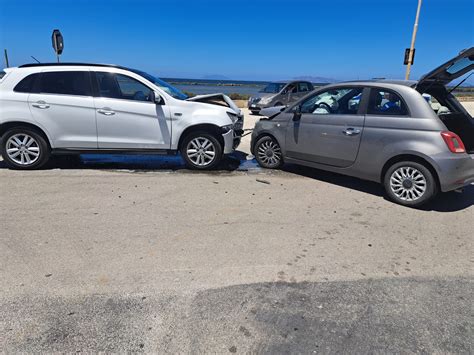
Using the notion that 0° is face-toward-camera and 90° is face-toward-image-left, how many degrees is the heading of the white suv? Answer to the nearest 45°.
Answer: approximately 270°

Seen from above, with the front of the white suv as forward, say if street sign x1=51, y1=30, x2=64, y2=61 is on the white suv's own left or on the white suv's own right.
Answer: on the white suv's own left

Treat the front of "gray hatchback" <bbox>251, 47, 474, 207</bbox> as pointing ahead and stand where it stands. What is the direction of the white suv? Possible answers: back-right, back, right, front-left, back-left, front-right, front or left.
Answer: front-left

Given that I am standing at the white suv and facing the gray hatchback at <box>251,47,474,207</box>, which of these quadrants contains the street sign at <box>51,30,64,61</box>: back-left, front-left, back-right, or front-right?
back-left

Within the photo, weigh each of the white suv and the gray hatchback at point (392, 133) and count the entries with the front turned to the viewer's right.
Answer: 1

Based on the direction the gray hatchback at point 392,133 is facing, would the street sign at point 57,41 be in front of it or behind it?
in front

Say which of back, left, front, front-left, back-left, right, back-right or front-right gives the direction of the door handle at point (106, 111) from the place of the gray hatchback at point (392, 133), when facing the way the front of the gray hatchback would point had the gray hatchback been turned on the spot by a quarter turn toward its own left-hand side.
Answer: front-right

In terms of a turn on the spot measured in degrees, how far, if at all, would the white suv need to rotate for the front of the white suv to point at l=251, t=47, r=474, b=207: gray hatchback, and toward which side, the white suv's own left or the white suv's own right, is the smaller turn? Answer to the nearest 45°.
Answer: approximately 45° to the white suv's own right

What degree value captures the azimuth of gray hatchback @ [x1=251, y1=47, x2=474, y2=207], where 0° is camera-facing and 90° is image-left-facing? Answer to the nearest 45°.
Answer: approximately 135°
